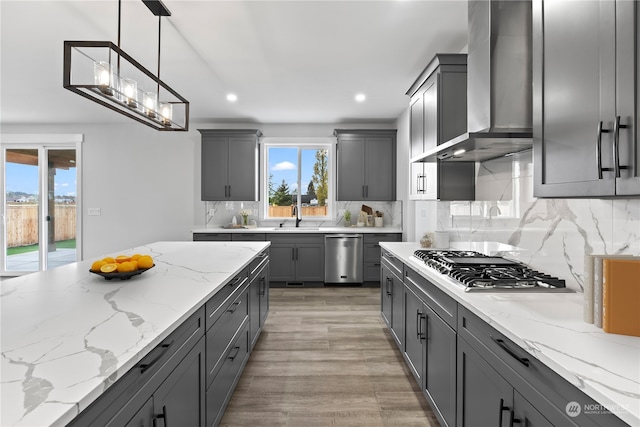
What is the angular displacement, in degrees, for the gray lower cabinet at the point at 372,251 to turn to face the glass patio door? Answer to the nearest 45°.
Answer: approximately 90° to its right

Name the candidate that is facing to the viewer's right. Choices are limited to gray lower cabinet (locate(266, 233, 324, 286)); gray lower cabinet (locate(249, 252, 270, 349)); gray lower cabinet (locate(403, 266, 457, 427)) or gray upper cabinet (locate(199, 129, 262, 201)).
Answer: gray lower cabinet (locate(249, 252, 270, 349))

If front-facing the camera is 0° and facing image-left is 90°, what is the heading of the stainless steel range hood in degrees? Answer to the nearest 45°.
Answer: approximately 45°

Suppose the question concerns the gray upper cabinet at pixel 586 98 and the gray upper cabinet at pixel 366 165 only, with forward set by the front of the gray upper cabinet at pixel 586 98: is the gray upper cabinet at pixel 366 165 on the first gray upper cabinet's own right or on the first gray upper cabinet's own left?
on the first gray upper cabinet's own right

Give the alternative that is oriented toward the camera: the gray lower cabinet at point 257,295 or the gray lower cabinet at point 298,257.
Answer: the gray lower cabinet at point 298,257

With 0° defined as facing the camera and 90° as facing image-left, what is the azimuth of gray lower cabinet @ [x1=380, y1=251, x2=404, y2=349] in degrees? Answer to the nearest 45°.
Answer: approximately 90°

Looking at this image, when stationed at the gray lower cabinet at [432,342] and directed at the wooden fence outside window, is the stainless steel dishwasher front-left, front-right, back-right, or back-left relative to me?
front-right

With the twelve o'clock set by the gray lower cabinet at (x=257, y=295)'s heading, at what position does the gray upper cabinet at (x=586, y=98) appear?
The gray upper cabinet is roughly at 2 o'clock from the gray lower cabinet.

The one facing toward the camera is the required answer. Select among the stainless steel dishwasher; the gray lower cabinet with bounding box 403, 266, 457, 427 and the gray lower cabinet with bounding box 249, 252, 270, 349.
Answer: the stainless steel dishwasher

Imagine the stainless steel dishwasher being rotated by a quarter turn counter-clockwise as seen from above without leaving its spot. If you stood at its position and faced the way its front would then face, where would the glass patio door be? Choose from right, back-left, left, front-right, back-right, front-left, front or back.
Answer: back

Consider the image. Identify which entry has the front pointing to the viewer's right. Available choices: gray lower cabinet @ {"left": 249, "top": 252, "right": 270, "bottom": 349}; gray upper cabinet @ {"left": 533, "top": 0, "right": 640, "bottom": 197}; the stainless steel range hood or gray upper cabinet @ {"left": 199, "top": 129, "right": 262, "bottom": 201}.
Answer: the gray lower cabinet

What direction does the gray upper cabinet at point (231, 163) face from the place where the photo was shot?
facing the viewer

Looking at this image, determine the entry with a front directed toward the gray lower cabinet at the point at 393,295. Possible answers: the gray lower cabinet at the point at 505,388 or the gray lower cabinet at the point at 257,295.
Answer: the gray lower cabinet at the point at 257,295
